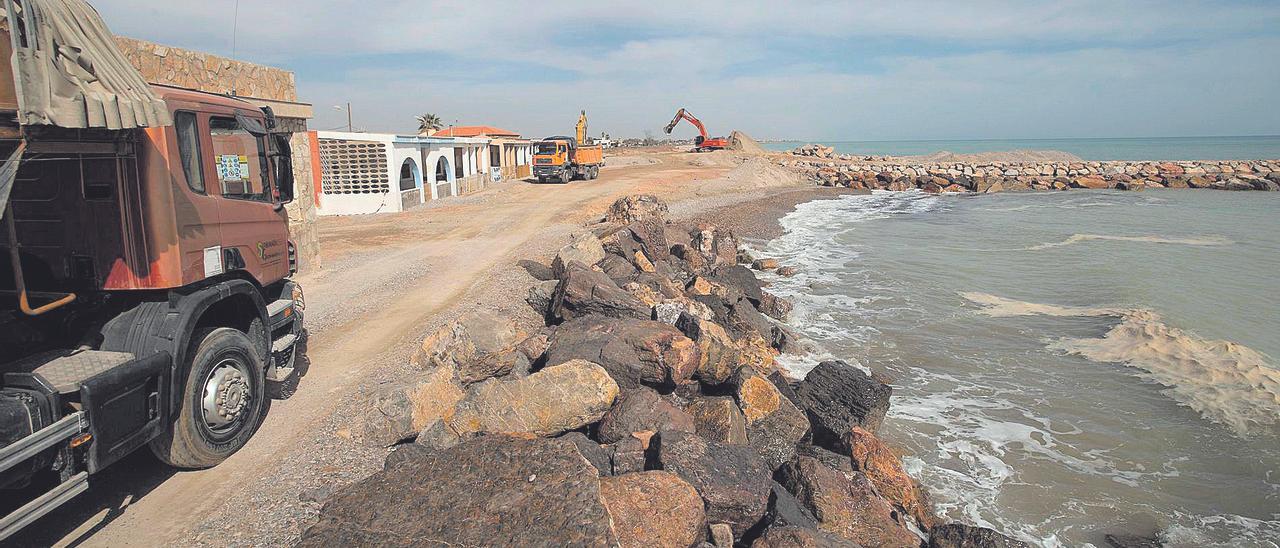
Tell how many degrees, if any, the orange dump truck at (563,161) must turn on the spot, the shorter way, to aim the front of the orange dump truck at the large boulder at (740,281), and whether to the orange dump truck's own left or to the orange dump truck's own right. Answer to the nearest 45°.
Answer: approximately 45° to the orange dump truck's own left

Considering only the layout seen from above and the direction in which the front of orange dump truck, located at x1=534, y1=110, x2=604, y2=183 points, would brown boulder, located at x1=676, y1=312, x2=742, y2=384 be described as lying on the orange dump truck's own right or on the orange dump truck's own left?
on the orange dump truck's own left

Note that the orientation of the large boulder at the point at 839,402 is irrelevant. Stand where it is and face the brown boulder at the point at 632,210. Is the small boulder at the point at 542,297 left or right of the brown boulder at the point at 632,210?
left

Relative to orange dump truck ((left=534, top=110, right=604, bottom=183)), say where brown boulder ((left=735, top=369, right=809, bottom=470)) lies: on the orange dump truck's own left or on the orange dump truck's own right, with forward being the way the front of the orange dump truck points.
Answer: on the orange dump truck's own left

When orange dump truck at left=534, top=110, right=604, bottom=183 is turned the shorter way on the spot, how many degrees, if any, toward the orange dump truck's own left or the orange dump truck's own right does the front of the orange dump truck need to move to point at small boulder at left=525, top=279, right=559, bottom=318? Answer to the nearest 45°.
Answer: approximately 45° to the orange dump truck's own left

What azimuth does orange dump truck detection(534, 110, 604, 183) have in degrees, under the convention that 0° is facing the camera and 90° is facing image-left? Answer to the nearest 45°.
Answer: approximately 45°

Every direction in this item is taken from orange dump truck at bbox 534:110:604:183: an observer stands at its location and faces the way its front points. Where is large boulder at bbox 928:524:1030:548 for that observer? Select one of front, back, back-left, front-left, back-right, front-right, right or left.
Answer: front-left

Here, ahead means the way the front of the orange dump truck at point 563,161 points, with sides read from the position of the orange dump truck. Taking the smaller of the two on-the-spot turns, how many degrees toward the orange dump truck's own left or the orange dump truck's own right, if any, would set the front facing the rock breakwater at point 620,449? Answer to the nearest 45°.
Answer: approximately 45° to the orange dump truck's own left

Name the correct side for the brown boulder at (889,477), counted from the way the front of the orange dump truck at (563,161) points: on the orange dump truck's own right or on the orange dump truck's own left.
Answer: on the orange dump truck's own left

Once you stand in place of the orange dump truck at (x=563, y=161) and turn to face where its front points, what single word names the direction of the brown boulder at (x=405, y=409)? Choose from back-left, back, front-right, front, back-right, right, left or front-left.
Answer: front-left

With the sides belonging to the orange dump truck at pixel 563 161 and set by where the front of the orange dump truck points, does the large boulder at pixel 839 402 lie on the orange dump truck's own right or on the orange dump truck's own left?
on the orange dump truck's own left

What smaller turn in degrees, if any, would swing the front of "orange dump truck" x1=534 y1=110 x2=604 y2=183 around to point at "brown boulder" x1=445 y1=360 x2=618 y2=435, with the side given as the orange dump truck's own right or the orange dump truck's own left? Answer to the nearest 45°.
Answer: approximately 45° to the orange dump truck's own left

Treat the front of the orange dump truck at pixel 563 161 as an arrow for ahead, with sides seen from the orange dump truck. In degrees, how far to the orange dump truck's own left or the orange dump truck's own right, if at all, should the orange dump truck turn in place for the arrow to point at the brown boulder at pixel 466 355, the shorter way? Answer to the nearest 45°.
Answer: approximately 45° to the orange dump truck's own left
